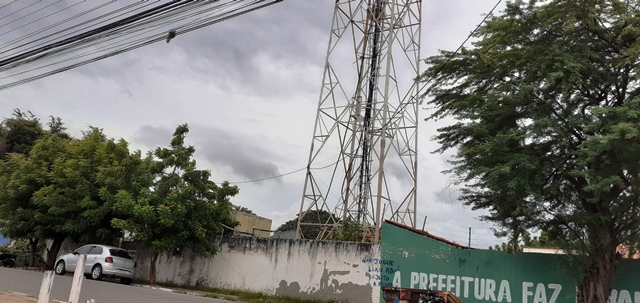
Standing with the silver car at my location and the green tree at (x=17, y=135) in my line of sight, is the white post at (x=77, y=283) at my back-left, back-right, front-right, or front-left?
back-left

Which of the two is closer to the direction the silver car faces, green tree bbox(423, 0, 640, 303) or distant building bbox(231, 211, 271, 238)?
the distant building

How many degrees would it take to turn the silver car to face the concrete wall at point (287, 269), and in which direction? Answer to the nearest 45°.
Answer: approximately 180°

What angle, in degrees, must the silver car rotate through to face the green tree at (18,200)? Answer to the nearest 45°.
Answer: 0° — it already faces it

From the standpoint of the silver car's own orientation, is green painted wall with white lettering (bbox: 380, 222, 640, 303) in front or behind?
behind

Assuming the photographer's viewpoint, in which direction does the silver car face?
facing away from the viewer and to the left of the viewer

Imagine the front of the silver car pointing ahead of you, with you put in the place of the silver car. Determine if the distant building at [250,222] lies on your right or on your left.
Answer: on your right

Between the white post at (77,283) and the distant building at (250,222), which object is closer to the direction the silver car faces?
the distant building

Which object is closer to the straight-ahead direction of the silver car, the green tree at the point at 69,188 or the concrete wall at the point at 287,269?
the green tree
